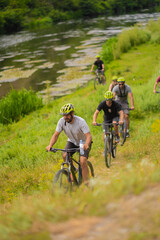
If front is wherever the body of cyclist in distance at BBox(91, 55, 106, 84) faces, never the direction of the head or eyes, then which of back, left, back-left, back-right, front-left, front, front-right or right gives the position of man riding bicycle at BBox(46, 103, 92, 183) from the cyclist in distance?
front-left

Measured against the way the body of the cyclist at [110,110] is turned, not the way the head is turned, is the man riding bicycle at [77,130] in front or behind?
in front

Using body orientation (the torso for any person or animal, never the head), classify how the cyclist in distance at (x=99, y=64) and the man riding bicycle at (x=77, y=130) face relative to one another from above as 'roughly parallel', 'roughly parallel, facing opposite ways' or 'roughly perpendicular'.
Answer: roughly parallel

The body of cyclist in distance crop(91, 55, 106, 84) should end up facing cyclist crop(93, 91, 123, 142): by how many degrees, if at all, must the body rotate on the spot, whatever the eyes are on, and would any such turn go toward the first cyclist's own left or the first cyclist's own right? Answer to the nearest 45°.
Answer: approximately 45° to the first cyclist's own left

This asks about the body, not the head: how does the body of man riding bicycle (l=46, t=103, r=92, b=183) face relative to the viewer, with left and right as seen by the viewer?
facing the viewer and to the left of the viewer

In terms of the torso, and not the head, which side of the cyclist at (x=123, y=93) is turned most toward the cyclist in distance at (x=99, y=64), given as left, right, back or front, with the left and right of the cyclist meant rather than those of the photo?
back

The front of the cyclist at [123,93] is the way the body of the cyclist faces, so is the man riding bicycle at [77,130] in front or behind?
in front

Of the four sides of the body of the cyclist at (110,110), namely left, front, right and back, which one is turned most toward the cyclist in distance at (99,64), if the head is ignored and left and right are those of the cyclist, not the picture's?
back

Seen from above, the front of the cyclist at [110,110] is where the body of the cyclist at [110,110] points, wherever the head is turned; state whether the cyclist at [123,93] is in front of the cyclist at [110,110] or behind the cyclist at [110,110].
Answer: behind

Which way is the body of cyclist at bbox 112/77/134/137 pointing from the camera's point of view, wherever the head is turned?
toward the camera

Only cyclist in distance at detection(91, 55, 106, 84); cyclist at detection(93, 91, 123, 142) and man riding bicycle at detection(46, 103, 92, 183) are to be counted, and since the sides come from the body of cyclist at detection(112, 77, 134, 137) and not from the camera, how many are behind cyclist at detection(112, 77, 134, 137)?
1

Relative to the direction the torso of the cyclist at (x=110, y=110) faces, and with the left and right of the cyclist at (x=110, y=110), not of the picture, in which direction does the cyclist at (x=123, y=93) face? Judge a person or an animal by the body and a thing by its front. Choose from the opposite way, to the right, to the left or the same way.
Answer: the same way

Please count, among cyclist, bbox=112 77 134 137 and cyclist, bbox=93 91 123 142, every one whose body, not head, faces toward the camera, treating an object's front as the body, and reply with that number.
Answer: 2

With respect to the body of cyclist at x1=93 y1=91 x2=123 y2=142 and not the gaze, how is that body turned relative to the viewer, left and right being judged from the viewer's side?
facing the viewer
